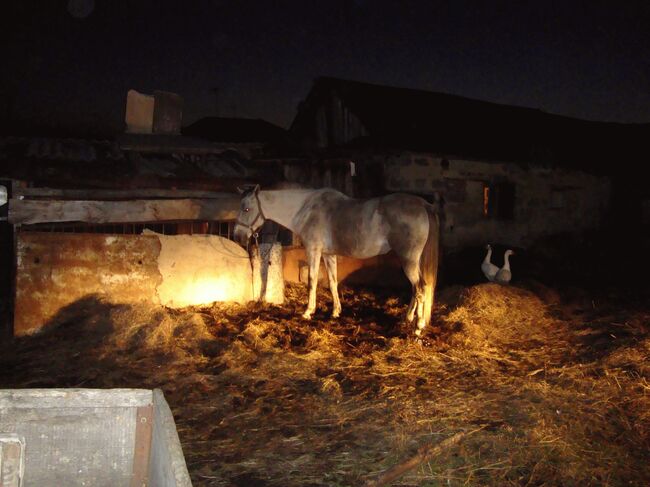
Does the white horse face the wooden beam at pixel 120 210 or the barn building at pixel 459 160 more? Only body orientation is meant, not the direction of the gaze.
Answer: the wooden beam

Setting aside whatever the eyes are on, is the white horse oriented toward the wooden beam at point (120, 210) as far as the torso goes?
yes

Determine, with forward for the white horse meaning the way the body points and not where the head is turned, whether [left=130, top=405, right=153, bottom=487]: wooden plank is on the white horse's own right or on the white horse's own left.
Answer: on the white horse's own left

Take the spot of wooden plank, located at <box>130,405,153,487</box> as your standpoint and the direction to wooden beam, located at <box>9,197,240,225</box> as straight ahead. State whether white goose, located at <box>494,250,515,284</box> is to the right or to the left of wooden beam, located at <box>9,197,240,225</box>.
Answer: right

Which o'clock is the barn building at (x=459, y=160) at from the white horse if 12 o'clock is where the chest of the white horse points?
The barn building is roughly at 4 o'clock from the white horse.

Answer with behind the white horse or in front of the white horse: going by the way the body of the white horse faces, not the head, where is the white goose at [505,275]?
behind

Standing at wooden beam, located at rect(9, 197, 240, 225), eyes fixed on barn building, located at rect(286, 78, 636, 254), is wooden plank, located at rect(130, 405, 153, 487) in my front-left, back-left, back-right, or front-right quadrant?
back-right

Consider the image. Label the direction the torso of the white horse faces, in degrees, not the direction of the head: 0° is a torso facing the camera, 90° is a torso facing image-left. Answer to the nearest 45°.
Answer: approximately 90°

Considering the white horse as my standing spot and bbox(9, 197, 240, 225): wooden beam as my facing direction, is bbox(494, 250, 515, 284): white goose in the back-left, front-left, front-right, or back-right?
back-right

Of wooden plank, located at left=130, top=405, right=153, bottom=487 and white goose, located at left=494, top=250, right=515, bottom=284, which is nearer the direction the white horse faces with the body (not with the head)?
the wooden plank
